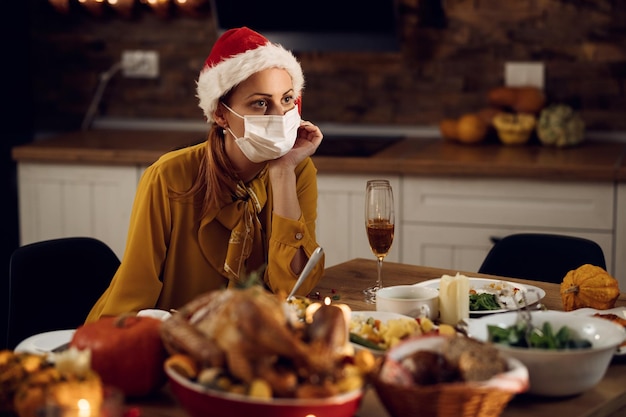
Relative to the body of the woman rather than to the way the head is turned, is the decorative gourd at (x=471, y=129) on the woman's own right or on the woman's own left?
on the woman's own left

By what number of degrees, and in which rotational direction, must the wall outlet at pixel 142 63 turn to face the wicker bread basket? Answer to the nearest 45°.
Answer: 0° — it already faces it

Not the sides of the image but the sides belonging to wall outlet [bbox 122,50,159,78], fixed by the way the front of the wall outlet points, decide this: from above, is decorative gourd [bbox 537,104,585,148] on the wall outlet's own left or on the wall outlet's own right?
on the wall outlet's own left

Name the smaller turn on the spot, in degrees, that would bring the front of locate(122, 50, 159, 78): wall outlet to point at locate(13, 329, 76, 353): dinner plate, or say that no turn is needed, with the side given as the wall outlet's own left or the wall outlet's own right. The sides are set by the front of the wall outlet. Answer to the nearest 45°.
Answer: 0° — it already faces it

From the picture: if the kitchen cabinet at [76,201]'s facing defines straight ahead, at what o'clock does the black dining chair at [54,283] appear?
The black dining chair is roughly at 12 o'clock from the kitchen cabinet.

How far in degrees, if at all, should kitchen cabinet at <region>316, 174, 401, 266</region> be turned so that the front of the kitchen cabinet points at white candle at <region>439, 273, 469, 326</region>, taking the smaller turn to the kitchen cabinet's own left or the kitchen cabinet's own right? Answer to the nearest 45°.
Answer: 0° — it already faces it

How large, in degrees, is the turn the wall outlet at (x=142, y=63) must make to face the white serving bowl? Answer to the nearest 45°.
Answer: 0° — it already faces it
